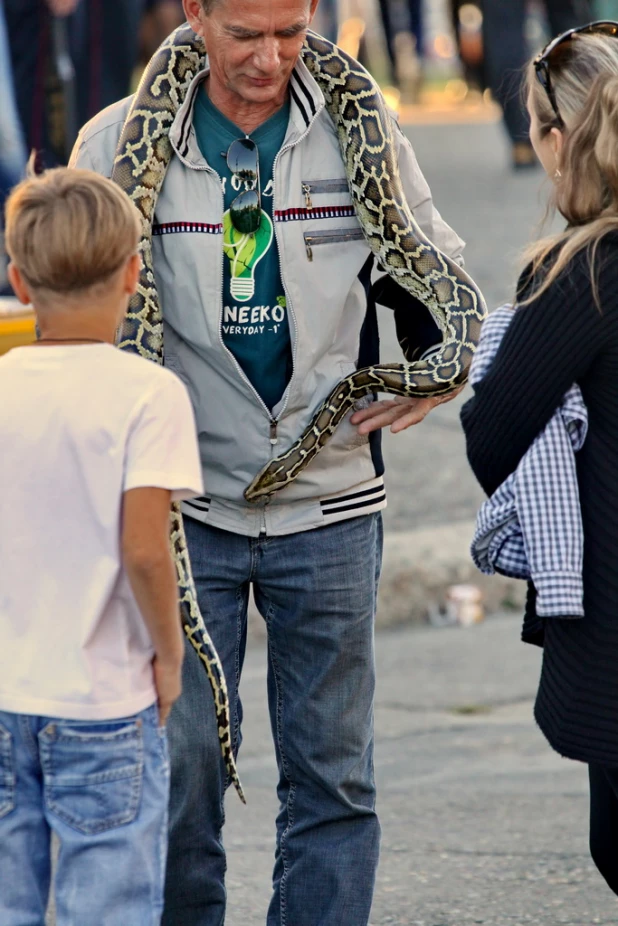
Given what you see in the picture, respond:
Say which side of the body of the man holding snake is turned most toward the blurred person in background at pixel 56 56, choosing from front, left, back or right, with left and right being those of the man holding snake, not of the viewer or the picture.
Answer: back

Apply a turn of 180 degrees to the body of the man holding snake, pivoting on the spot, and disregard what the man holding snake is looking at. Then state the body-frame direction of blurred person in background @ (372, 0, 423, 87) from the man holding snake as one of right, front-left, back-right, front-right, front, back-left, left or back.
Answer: front

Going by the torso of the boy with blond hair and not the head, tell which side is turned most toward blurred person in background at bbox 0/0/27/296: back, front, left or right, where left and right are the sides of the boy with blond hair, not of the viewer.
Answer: front

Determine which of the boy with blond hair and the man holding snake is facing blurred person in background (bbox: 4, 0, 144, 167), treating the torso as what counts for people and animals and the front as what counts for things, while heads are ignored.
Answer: the boy with blond hair

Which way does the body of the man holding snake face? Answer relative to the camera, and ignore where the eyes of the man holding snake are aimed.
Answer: toward the camera

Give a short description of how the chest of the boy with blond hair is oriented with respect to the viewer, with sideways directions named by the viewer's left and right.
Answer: facing away from the viewer

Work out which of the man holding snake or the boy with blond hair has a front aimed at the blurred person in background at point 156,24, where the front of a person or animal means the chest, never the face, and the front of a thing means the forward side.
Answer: the boy with blond hair

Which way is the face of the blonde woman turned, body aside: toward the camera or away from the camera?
away from the camera

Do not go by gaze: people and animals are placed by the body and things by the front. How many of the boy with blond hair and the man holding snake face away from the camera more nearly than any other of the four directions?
1

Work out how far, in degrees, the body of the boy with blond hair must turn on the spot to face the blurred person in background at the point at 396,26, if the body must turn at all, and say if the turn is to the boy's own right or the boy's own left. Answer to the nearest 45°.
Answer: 0° — they already face them

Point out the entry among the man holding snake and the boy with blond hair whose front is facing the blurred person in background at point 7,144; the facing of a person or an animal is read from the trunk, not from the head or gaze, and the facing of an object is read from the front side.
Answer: the boy with blond hair

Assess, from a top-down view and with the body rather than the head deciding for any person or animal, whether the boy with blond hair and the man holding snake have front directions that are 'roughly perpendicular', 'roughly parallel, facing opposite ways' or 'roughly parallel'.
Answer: roughly parallel, facing opposite ways

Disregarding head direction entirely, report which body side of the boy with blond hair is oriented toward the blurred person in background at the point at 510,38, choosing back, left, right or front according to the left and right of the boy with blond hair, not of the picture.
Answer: front

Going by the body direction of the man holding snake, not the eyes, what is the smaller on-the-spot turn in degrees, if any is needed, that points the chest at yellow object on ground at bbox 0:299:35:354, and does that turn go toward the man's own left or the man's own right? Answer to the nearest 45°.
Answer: approximately 135° to the man's own right

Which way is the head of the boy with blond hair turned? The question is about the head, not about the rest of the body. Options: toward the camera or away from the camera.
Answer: away from the camera

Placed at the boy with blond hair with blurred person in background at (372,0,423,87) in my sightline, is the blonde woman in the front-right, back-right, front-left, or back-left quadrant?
front-right
